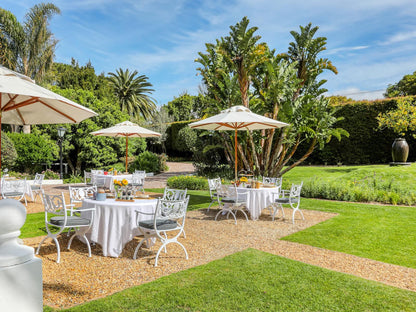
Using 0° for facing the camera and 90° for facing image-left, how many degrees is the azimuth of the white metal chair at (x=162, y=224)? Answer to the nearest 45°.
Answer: approximately 135°

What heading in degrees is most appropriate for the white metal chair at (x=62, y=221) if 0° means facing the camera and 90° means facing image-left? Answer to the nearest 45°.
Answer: approximately 225°

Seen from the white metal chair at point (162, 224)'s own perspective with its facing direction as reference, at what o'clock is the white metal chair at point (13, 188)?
the white metal chair at point (13, 188) is roughly at 12 o'clock from the white metal chair at point (162, 224).

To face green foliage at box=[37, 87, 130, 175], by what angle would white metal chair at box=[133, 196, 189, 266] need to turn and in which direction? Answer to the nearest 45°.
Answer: approximately 45° to its right

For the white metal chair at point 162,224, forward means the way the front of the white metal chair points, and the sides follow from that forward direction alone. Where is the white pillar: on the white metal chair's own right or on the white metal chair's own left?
on the white metal chair's own left
